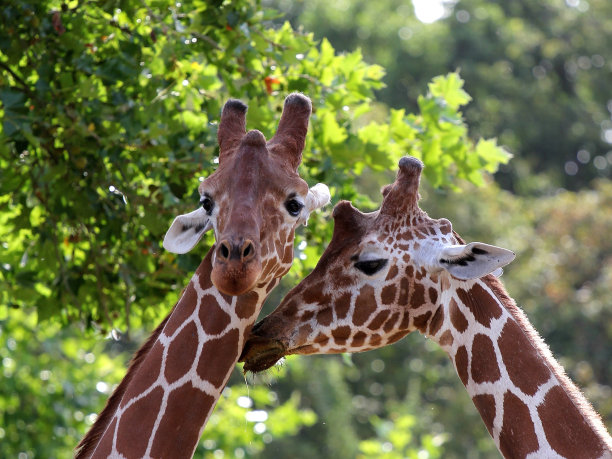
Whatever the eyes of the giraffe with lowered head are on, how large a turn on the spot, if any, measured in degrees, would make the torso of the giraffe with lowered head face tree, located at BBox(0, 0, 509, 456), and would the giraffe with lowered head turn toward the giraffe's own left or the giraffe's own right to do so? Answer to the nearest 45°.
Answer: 0° — it already faces it

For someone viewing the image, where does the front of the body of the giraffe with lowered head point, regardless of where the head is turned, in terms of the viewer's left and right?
facing to the left of the viewer

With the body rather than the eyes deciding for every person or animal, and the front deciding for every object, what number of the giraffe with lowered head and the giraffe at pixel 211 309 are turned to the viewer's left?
1

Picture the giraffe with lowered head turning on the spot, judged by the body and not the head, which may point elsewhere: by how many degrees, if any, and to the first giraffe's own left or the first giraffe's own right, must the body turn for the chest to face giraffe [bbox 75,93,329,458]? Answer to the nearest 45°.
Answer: approximately 45° to the first giraffe's own left

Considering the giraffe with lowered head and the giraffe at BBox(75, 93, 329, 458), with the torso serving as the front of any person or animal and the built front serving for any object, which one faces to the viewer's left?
the giraffe with lowered head
